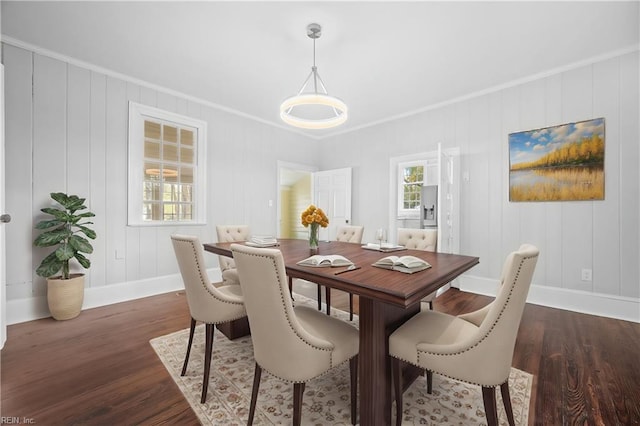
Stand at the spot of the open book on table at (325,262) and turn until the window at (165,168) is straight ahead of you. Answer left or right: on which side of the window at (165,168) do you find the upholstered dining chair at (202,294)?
left

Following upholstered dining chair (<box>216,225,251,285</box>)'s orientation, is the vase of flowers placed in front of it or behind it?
in front

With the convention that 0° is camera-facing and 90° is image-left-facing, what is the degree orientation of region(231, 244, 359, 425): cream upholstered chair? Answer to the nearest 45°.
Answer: approximately 225°

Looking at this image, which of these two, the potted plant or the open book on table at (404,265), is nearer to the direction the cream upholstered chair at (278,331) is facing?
the open book on table

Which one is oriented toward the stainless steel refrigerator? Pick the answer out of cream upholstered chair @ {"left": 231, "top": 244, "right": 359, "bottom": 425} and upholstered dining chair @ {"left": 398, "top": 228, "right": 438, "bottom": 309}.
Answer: the cream upholstered chair

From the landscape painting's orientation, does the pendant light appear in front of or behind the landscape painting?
in front

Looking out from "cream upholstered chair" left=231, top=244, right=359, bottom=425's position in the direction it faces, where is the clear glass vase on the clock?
The clear glass vase is roughly at 11 o'clock from the cream upholstered chair.

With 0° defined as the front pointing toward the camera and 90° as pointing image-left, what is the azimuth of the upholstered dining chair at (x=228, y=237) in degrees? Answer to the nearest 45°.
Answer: approximately 315°

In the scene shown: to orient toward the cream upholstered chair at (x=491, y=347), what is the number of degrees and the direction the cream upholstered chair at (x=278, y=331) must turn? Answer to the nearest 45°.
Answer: approximately 45° to its right

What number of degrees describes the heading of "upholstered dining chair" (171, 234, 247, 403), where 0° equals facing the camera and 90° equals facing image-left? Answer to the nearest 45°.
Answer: approximately 225°

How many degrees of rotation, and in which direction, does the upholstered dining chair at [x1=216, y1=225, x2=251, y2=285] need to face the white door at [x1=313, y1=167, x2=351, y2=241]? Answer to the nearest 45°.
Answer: approximately 90° to its left

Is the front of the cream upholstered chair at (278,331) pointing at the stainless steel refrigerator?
yes

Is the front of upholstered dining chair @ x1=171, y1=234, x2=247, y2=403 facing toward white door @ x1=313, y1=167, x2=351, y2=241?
yes
